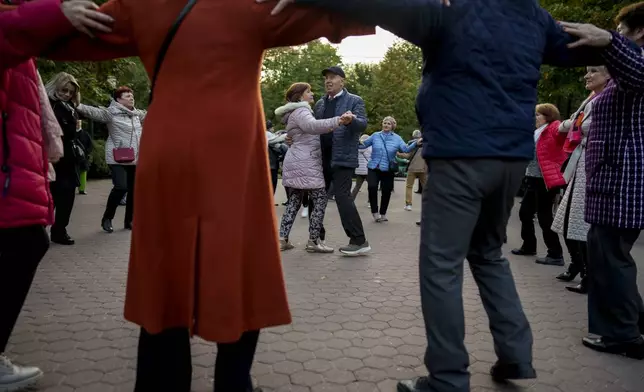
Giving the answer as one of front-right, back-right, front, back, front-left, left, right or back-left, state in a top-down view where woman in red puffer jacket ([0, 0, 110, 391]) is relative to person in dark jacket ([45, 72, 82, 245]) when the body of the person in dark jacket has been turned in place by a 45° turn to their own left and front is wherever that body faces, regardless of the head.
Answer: right

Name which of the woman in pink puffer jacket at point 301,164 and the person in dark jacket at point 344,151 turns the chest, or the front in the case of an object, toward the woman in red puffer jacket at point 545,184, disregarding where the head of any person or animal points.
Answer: the woman in pink puffer jacket

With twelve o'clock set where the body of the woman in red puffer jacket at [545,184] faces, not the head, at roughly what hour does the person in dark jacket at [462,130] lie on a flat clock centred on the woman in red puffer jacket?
The person in dark jacket is roughly at 9 o'clock from the woman in red puffer jacket.

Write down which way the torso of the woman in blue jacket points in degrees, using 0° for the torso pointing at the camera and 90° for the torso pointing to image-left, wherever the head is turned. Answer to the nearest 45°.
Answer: approximately 0°

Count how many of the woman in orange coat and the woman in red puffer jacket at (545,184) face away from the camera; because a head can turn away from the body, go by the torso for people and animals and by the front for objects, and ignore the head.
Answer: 1

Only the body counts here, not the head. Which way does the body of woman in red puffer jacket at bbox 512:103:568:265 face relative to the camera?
to the viewer's left

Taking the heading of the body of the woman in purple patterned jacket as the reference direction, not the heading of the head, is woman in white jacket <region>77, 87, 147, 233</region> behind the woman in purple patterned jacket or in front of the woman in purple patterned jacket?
in front

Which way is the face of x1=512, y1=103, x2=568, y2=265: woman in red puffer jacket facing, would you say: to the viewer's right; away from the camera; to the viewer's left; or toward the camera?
to the viewer's left

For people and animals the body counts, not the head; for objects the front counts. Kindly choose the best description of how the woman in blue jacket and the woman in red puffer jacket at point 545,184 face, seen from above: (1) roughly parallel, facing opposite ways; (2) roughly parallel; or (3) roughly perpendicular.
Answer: roughly perpendicular

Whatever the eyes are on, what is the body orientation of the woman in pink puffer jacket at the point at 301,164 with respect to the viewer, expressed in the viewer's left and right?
facing to the right of the viewer

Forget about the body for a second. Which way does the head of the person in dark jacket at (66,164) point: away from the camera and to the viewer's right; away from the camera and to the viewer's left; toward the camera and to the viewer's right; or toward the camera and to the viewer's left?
toward the camera and to the viewer's right

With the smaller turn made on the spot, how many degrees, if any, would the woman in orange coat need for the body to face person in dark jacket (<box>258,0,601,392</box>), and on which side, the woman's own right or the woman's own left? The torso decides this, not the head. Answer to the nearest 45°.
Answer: approximately 90° to the woman's own right

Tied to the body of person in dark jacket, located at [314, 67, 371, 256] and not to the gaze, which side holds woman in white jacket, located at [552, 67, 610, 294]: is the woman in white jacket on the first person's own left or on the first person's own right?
on the first person's own left

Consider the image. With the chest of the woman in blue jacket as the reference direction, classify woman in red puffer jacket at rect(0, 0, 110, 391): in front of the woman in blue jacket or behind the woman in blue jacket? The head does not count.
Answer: in front

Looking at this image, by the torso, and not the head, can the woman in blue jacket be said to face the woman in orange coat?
yes

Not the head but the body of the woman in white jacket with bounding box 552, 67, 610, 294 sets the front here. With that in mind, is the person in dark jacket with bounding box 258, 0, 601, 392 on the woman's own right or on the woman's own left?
on the woman's own left

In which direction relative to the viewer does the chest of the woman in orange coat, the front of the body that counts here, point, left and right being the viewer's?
facing away from the viewer

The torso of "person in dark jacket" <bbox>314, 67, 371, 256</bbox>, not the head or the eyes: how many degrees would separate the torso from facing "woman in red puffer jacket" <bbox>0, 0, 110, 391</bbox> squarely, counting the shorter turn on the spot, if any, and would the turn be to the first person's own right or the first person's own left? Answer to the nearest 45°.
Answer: approximately 45° to the first person's own left

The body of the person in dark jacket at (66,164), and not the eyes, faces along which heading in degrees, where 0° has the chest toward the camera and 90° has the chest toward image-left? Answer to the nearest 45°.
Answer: approximately 315°

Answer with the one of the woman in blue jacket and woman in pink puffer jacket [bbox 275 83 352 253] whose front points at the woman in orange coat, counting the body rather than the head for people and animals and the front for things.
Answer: the woman in blue jacket
